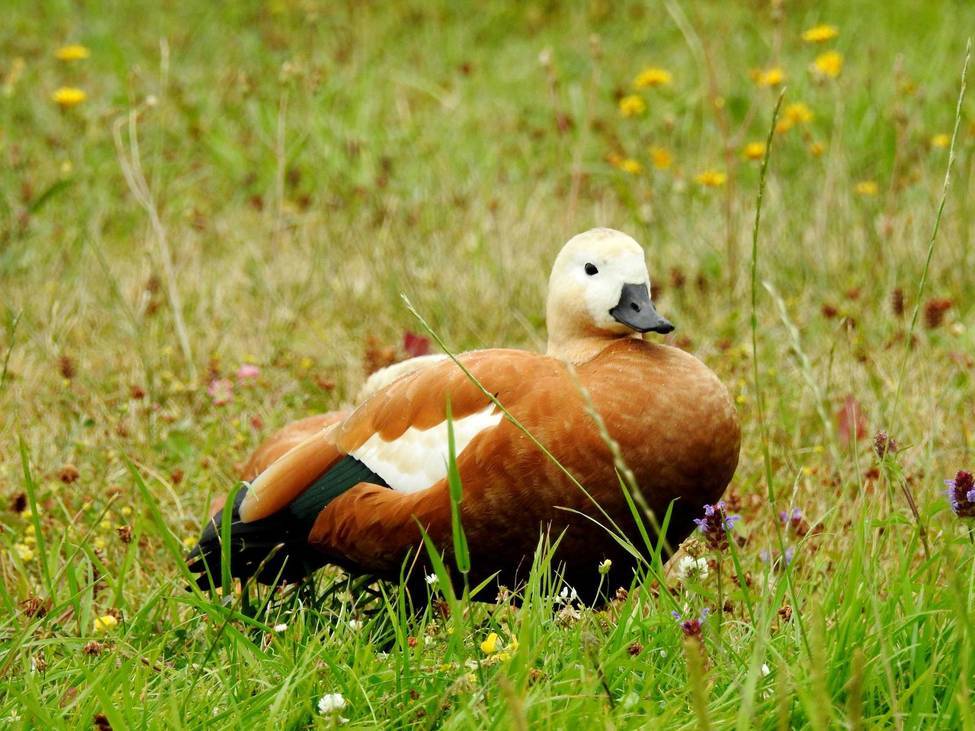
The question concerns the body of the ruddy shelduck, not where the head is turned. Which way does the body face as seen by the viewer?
to the viewer's right

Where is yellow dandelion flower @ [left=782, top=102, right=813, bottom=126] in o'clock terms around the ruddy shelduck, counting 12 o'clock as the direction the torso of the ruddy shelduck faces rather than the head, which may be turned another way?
The yellow dandelion flower is roughly at 10 o'clock from the ruddy shelduck.

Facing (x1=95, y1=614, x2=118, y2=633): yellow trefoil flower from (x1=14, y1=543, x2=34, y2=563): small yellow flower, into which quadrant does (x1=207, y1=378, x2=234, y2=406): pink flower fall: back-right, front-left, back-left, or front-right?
back-left

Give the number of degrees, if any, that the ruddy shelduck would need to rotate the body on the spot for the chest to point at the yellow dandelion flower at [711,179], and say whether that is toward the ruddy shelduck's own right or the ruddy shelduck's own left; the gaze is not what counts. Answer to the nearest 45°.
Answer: approximately 90° to the ruddy shelduck's own left

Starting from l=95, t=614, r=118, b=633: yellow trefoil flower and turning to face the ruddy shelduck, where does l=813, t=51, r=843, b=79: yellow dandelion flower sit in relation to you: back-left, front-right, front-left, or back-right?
front-left

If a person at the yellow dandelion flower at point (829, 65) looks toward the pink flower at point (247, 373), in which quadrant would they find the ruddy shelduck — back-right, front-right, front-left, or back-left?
front-left

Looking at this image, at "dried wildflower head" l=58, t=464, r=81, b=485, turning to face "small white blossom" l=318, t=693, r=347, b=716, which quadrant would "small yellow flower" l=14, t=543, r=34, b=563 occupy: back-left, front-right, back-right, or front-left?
front-right

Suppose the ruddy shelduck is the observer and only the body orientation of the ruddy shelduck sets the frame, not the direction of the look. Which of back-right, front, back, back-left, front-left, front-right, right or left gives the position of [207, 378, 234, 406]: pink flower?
back-left

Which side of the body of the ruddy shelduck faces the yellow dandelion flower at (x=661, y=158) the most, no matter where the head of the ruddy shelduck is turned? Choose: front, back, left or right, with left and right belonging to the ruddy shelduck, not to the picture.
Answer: left

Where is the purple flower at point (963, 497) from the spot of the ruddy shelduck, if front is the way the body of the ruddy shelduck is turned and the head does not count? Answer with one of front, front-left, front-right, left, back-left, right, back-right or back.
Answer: front-right

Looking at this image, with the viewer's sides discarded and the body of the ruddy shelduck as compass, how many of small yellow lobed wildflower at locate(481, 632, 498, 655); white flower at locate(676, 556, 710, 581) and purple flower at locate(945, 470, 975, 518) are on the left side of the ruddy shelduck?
0

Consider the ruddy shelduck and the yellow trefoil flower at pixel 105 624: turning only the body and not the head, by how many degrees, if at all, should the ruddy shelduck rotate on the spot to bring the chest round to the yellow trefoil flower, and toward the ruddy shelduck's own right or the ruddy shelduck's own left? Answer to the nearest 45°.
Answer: approximately 180°

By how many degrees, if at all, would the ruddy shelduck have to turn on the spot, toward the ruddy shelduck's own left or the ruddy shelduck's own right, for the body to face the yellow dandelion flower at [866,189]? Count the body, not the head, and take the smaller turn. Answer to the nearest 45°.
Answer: approximately 45° to the ruddy shelduck's own left

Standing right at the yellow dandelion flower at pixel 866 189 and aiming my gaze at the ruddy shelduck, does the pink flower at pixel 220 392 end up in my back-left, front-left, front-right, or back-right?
front-right

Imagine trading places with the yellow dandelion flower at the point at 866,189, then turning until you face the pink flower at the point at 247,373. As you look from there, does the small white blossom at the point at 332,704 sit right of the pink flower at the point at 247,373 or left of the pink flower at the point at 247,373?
left

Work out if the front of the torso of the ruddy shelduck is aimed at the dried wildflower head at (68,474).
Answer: no

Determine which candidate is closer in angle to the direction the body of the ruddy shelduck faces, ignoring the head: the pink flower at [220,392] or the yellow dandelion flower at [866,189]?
the yellow dandelion flower

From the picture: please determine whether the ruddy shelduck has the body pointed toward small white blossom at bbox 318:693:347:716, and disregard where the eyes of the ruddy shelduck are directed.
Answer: no
